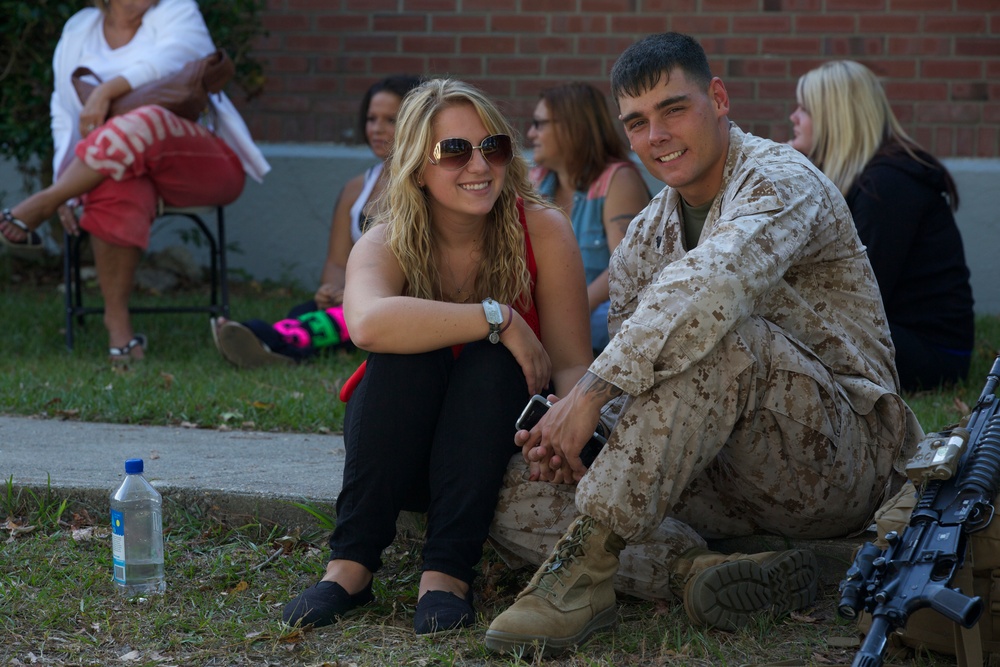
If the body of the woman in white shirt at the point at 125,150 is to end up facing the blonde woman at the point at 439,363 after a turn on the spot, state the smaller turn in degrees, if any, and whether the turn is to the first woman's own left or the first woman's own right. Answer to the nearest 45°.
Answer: approximately 45° to the first woman's own left

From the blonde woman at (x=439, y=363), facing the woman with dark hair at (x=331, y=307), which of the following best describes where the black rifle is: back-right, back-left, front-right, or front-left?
back-right

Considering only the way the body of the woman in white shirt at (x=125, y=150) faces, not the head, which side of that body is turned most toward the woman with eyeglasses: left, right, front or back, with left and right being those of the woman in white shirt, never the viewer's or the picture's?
left

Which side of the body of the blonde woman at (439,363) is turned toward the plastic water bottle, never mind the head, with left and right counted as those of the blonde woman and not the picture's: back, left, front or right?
right

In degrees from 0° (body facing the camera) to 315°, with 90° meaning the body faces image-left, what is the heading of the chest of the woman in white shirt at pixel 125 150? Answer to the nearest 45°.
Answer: approximately 45°

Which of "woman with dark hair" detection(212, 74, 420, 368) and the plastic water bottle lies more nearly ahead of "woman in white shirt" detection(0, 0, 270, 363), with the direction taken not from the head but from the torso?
the plastic water bottle
